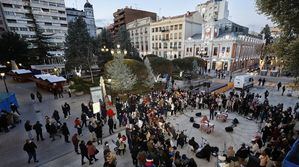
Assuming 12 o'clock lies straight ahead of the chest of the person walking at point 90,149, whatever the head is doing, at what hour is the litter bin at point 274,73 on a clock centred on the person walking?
The litter bin is roughly at 1 o'clock from the person walking.

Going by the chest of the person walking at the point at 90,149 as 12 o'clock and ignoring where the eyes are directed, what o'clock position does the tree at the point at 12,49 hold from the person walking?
The tree is roughly at 10 o'clock from the person walking.

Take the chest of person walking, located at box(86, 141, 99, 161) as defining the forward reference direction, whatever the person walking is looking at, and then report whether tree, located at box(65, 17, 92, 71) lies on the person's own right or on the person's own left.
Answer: on the person's own left

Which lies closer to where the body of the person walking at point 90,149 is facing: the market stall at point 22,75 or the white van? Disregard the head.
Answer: the white van

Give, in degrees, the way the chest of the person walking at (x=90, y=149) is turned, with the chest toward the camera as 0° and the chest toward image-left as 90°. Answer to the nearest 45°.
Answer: approximately 225°

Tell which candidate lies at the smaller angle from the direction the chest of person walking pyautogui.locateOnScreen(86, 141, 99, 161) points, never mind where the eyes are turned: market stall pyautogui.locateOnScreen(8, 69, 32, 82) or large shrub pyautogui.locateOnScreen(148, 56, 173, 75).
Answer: the large shrub

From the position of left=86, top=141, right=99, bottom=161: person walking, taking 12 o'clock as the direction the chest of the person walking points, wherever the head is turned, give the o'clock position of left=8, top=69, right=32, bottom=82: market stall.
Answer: The market stall is roughly at 10 o'clock from the person walking.

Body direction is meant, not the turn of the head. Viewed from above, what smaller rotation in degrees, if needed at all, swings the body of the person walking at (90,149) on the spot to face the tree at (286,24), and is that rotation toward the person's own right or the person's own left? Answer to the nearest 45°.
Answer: approximately 45° to the person's own right

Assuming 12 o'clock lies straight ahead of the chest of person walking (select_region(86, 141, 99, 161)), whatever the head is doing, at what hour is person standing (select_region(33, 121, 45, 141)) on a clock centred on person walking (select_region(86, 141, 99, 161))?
person standing (select_region(33, 121, 45, 141)) is roughly at 9 o'clock from person walking (select_region(86, 141, 99, 161)).
